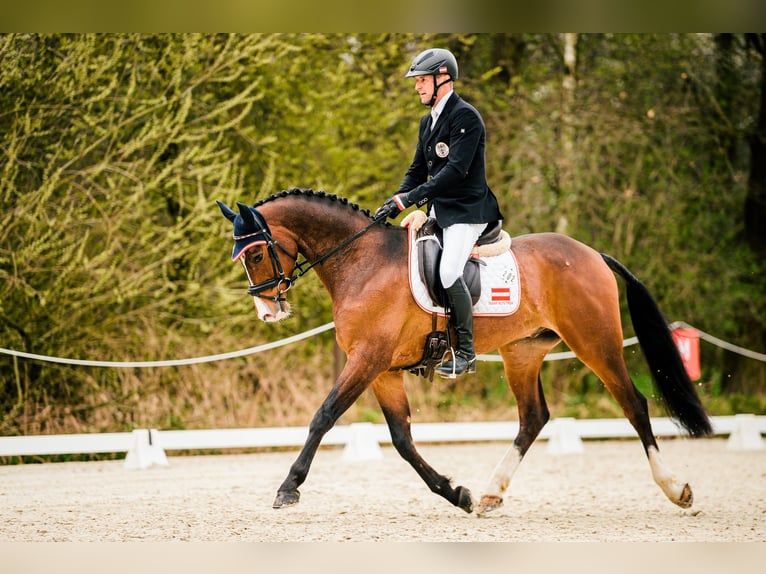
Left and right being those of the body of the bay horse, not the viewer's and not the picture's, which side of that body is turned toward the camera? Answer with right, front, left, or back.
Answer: left

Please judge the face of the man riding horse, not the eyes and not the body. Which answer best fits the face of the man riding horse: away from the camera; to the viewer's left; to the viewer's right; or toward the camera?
to the viewer's left

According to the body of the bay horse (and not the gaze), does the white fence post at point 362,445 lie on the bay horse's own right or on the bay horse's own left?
on the bay horse's own right

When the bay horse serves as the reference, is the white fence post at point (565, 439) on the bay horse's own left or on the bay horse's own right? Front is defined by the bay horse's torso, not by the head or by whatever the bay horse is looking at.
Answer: on the bay horse's own right

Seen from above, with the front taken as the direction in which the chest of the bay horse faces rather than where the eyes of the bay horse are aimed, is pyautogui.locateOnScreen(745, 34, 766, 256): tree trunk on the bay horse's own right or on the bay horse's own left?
on the bay horse's own right

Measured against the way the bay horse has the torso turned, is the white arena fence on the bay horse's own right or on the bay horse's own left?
on the bay horse's own right
